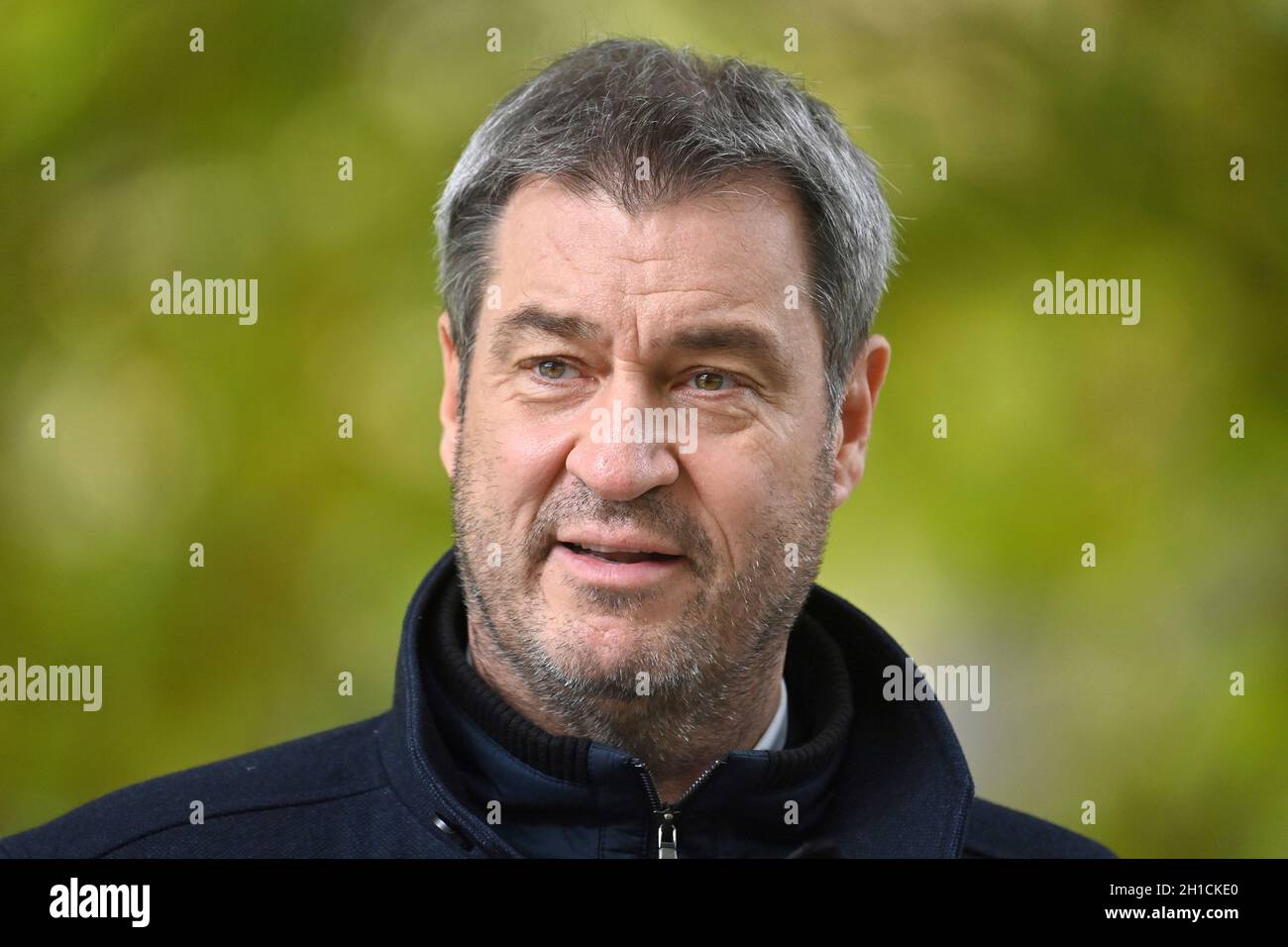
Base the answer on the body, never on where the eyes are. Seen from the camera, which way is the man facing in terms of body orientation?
toward the camera
